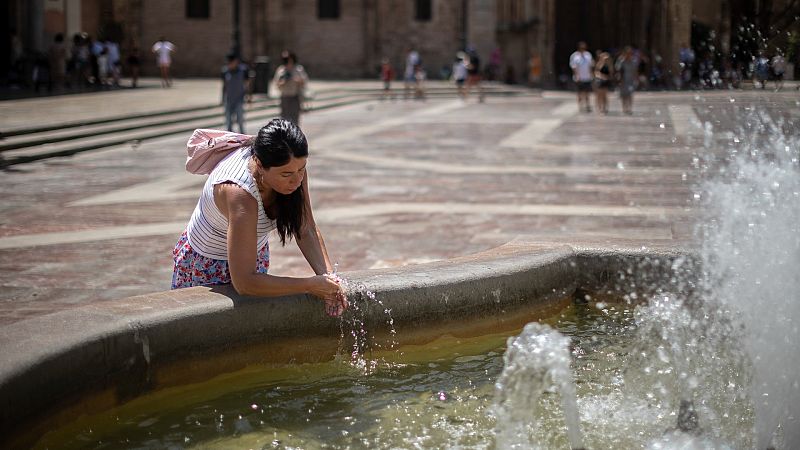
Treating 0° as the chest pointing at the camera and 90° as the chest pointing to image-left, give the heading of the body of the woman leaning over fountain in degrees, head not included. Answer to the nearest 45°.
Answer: approximately 315°

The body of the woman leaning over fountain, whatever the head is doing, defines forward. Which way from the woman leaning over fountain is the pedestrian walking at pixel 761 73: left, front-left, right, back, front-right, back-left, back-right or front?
left

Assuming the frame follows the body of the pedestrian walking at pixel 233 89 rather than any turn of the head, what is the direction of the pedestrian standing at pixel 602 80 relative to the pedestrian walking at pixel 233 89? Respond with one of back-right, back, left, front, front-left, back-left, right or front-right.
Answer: back-left

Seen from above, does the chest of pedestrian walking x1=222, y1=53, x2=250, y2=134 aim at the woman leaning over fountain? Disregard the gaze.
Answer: yes

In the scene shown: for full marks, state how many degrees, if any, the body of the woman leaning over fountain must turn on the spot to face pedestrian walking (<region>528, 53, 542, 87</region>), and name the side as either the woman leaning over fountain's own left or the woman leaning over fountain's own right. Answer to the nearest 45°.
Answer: approximately 135° to the woman leaning over fountain's own left

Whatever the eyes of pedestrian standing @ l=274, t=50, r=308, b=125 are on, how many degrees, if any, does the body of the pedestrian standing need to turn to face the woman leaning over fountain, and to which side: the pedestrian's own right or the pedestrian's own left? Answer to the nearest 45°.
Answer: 0° — they already face them

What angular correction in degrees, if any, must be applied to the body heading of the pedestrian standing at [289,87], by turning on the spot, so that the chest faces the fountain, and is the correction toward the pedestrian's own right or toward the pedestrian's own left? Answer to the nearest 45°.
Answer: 0° — they already face it

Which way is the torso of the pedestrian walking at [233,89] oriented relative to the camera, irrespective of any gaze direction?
toward the camera

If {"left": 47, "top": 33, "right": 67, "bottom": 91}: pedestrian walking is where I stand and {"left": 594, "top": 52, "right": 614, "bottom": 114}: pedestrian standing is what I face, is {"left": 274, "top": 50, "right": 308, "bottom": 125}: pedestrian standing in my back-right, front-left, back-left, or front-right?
front-right

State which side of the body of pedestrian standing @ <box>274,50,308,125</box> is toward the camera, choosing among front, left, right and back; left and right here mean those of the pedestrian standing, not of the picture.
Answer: front
